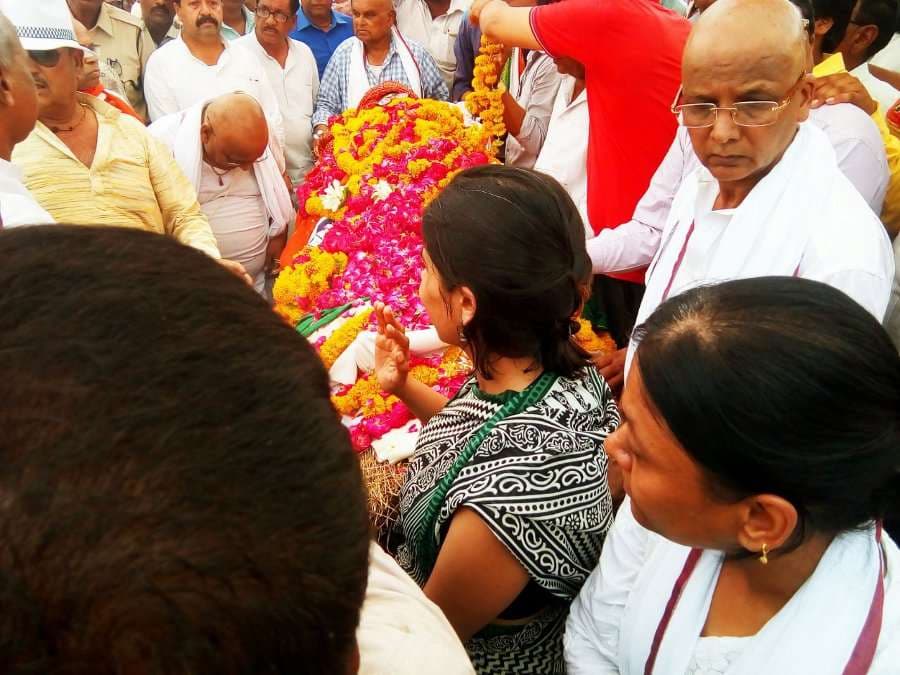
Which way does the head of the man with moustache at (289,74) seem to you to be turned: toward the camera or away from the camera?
toward the camera

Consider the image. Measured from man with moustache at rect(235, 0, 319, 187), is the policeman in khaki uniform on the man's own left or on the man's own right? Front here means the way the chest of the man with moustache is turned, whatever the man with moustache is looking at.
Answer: on the man's own right

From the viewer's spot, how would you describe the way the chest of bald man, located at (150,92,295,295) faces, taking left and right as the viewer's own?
facing the viewer and to the right of the viewer

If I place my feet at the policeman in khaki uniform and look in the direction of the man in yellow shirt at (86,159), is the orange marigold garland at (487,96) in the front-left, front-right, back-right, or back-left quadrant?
front-left

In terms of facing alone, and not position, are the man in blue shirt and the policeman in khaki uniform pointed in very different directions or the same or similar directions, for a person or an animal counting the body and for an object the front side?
same or similar directions

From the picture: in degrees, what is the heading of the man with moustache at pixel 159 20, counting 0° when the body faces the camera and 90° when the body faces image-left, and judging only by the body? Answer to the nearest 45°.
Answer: approximately 0°

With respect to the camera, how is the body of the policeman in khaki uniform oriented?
toward the camera

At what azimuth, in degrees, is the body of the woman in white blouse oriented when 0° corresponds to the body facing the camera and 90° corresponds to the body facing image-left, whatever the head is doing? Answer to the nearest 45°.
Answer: approximately 45°

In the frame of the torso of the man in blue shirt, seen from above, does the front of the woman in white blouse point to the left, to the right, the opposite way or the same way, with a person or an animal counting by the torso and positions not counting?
to the right

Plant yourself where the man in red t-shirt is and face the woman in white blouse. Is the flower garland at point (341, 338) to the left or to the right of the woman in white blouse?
right

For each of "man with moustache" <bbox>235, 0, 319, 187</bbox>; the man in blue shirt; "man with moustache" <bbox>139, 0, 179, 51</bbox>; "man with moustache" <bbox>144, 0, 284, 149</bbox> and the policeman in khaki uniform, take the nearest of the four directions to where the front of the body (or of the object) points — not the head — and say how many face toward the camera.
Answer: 5

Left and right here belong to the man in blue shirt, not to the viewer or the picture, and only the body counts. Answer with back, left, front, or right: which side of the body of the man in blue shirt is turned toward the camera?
front

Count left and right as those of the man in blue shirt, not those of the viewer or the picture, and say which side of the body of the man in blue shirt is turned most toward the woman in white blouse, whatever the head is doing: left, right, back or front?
front

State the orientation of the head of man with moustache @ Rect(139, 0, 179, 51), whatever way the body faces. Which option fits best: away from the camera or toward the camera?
toward the camera
